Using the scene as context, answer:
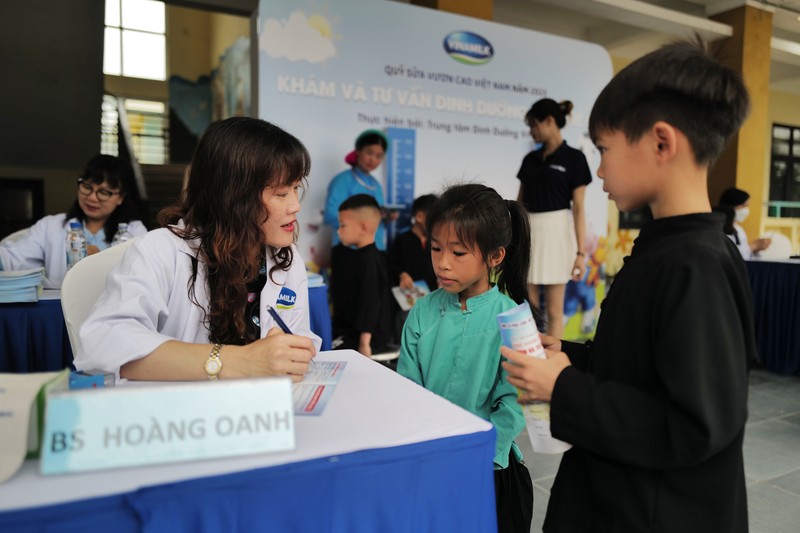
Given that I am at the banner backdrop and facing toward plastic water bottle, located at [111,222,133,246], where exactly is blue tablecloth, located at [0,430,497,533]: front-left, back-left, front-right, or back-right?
front-left

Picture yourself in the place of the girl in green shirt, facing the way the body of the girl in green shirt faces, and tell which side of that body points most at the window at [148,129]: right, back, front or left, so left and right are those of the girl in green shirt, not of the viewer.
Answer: right

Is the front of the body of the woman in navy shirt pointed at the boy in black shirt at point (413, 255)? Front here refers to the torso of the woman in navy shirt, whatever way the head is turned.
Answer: no

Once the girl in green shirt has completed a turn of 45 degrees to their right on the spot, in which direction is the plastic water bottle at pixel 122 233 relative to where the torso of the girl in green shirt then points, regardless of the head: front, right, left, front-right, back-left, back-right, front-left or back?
front-right

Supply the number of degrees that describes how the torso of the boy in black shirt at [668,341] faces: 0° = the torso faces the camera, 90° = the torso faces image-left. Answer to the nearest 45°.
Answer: approximately 90°

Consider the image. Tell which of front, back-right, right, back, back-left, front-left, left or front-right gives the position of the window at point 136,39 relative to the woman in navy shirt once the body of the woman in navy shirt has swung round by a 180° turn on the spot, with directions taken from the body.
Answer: left

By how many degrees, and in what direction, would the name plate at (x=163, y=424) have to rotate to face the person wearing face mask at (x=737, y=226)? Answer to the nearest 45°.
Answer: approximately 135° to its left

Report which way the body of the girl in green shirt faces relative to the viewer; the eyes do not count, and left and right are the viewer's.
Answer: facing the viewer and to the left of the viewer

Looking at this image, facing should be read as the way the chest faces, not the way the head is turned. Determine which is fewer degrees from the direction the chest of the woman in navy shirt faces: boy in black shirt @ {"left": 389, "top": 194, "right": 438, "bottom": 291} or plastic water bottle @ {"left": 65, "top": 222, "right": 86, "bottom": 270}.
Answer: the plastic water bottle

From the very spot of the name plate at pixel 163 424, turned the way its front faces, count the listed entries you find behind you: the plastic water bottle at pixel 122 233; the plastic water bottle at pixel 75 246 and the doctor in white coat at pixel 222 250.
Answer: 3

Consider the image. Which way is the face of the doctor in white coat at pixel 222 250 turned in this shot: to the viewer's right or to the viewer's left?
to the viewer's right
